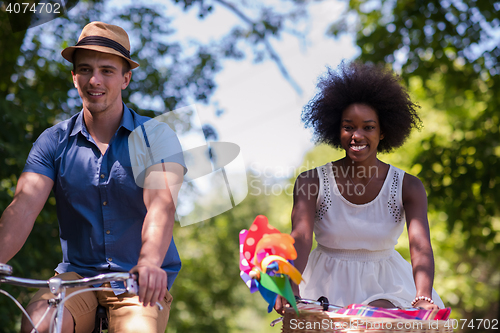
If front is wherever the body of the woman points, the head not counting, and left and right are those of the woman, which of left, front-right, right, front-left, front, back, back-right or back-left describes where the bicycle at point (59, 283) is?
front-right

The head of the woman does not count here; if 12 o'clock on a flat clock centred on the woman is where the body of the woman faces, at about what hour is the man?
The man is roughly at 2 o'clock from the woman.

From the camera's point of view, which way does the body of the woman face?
toward the camera

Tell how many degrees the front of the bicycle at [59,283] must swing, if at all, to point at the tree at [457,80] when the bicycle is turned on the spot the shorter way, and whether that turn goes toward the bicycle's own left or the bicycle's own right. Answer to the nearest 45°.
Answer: approximately 180°

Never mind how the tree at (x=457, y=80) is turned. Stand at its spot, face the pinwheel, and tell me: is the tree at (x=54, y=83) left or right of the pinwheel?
right

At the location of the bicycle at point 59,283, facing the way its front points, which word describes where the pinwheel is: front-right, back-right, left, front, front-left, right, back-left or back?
back-left

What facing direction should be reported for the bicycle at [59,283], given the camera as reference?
facing the viewer and to the left of the viewer

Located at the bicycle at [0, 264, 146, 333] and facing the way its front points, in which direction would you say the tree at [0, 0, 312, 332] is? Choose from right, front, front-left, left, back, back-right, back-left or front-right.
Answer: back-right
